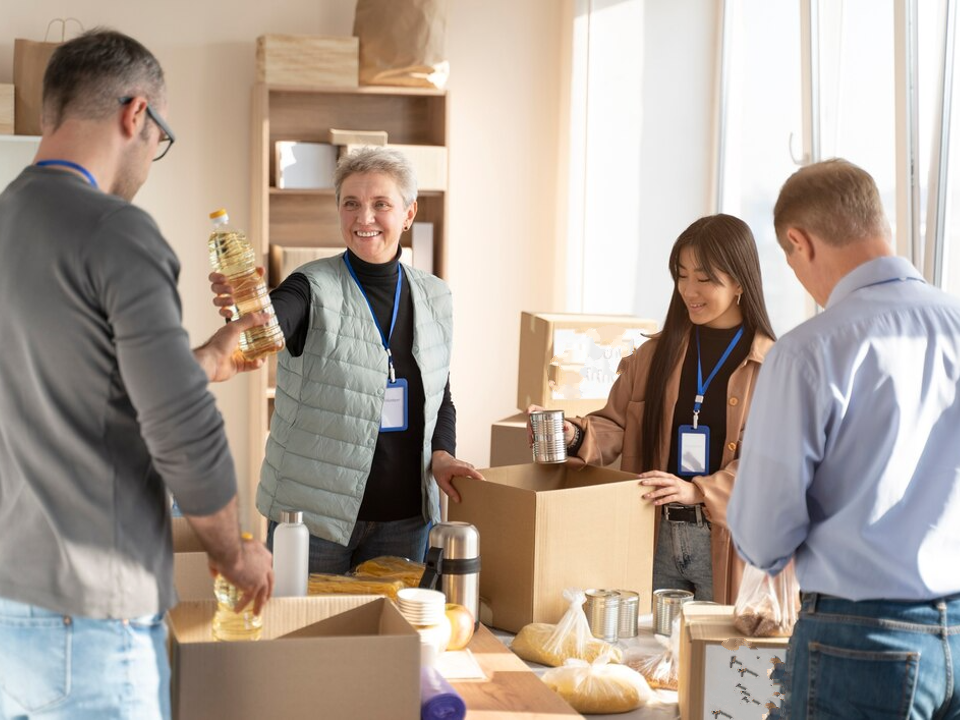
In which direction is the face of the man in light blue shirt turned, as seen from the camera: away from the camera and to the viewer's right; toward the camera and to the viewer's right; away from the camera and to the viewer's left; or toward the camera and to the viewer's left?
away from the camera and to the viewer's left

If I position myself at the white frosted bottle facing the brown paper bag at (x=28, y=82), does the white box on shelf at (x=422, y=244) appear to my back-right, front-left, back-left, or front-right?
front-right

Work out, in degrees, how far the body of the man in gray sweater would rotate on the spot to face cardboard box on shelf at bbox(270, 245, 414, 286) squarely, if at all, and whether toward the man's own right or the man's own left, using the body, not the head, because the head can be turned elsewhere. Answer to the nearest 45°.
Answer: approximately 45° to the man's own left

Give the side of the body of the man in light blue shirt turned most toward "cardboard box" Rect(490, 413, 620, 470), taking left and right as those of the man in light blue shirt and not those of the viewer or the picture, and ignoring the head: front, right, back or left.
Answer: front

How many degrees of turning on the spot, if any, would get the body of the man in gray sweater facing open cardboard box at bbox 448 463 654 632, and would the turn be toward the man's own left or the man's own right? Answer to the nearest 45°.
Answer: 0° — they already face it

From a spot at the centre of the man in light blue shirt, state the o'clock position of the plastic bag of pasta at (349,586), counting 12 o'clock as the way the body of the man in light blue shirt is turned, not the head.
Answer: The plastic bag of pasta is roughly at 11 o'clock from the man in light blue shirt.

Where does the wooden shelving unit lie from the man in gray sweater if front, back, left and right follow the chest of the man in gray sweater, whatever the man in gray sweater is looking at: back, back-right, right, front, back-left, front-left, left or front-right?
front-left

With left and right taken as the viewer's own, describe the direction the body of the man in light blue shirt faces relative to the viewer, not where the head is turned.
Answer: facing away from the viewer and to the left of the viewer

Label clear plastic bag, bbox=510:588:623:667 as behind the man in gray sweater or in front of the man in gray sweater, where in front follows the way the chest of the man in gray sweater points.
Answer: in front

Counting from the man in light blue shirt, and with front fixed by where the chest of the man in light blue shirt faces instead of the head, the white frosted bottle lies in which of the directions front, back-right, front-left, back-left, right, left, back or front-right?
front-left

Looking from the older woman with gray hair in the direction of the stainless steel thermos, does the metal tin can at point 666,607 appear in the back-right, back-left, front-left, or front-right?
front-left

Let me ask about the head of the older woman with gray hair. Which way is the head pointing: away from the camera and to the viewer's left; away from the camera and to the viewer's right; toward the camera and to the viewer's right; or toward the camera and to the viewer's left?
toward the camera and to the viewer's left

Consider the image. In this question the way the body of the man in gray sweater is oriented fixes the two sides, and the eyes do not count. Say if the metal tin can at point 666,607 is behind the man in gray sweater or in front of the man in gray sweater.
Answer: in front

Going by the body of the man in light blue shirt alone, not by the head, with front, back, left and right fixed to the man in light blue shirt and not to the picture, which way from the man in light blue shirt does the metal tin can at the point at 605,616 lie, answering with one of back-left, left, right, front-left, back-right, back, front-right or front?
front

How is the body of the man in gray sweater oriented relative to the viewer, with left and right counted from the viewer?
facing away from the viewer and to the right of the viewer
